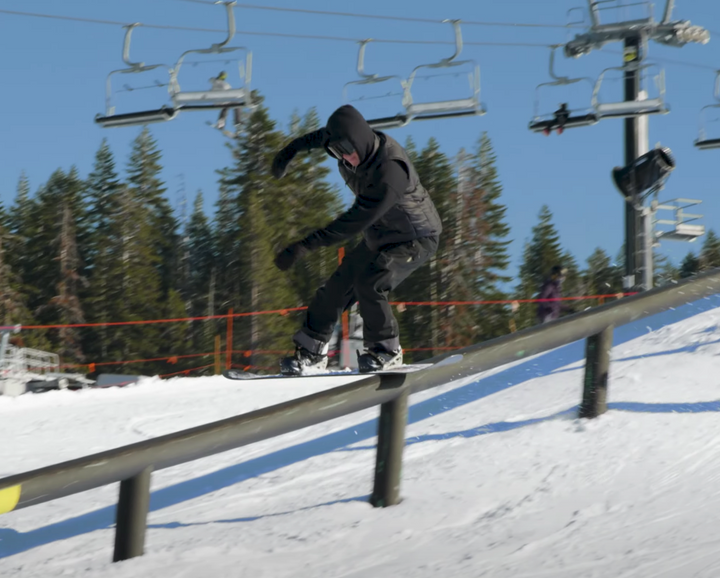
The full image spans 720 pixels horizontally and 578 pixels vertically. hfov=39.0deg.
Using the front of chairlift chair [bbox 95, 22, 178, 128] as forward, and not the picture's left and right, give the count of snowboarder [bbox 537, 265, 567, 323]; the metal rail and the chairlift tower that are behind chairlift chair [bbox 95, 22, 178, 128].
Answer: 0

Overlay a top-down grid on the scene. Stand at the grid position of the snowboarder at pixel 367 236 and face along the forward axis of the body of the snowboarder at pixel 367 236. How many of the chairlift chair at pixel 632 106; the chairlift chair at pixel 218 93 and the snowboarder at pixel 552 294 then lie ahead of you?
0

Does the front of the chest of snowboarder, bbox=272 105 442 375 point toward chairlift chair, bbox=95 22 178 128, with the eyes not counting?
no

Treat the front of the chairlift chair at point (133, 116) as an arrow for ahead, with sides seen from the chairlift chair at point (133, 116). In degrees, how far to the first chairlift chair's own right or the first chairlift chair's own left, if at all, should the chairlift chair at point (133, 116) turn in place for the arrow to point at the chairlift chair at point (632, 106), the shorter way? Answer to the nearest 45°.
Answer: approximately 45° to the first chairlift chair's own left

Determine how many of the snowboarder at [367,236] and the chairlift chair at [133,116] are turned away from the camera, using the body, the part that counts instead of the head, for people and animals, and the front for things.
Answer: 0

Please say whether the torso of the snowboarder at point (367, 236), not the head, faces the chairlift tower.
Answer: no

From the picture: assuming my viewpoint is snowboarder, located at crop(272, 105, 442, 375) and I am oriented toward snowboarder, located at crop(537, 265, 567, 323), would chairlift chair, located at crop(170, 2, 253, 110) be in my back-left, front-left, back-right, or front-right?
front-left

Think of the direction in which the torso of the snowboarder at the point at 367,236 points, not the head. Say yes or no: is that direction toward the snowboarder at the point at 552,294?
no

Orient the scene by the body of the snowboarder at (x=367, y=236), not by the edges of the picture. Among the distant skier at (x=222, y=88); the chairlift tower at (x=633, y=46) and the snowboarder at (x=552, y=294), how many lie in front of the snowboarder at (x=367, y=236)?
0

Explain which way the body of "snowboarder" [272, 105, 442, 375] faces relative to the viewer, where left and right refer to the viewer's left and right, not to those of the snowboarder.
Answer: facing the viewer and to the left of the viewer
